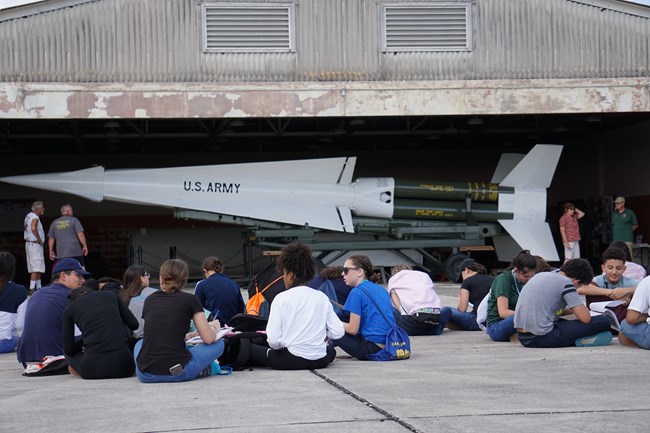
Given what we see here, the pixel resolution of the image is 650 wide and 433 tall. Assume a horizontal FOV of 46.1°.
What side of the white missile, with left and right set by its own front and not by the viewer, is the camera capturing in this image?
left

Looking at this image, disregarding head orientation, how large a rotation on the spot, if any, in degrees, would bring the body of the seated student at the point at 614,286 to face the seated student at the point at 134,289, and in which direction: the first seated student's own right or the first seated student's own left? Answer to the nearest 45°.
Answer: approximately 45° to the first seated student's own right

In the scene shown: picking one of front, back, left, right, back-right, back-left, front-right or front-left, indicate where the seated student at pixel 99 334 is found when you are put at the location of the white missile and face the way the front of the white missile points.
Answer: left

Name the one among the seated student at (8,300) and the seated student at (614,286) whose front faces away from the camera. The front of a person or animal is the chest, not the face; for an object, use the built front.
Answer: the seated student at (8,300)

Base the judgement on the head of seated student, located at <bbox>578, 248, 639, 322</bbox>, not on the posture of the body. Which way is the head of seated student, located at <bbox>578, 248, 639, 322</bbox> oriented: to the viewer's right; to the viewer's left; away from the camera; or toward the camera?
toward the camera

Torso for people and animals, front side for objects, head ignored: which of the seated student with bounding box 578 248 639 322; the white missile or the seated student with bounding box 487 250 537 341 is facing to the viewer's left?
the white missile

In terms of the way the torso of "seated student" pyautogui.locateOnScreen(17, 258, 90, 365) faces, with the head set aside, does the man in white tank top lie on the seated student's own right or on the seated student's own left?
on the seated student's own left

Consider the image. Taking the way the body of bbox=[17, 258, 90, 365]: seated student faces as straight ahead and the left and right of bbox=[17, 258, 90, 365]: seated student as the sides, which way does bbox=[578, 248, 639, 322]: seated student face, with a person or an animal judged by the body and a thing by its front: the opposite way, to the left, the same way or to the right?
the opposite way

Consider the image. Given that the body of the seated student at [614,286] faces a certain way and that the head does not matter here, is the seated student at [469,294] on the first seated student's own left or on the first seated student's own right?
on the first seated student's own right

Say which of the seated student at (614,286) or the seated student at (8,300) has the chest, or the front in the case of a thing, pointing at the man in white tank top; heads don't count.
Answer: the seated student at (8,300)
